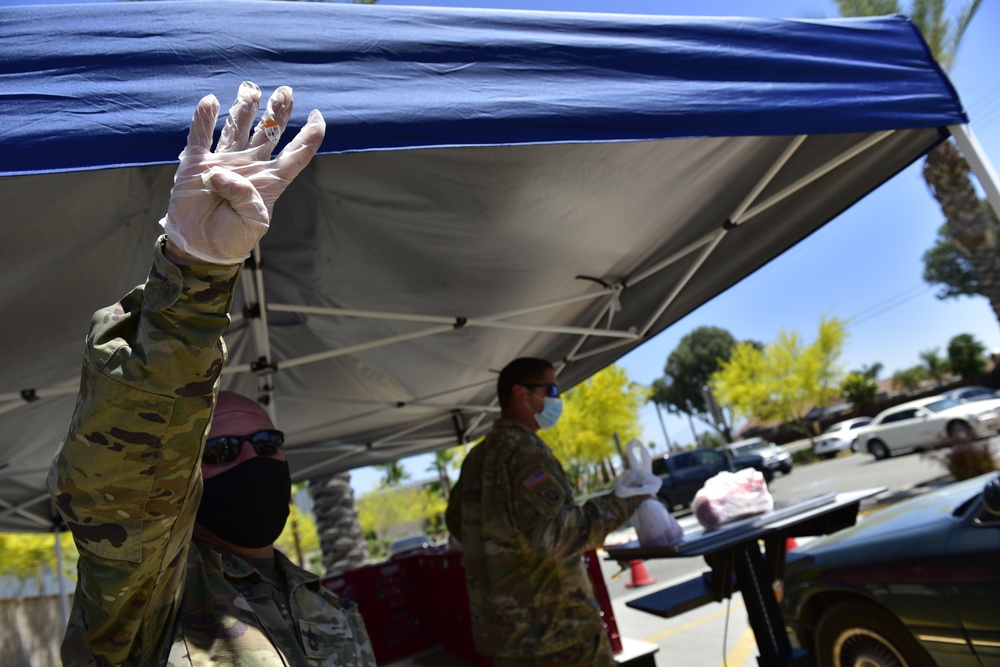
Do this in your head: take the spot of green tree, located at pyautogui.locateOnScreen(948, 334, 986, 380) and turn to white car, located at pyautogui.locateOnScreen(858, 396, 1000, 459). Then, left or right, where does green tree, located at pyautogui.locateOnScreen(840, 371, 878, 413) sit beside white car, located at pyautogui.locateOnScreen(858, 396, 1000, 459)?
right

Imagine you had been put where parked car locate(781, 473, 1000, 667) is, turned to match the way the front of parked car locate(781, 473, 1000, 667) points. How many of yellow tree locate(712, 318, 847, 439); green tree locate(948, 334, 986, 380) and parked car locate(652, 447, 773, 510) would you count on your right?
3

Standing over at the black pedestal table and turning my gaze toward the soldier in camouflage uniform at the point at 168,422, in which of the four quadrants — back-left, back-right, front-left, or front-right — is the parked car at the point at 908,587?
back-left

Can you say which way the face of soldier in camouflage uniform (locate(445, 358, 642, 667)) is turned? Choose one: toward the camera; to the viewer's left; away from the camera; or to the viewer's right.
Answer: to the viewer's right

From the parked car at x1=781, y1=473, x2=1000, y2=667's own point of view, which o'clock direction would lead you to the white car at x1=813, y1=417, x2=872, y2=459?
The white car is roughly at 3 o'clock from the parked car.

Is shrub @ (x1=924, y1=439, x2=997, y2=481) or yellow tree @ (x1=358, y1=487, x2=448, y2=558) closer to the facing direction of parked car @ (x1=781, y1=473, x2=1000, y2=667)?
the yellow tree

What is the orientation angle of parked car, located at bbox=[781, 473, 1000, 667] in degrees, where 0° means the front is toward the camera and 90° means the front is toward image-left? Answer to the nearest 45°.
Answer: approximately 90°

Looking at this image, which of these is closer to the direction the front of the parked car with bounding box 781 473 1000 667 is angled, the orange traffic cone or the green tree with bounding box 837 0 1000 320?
the orange traffic cone

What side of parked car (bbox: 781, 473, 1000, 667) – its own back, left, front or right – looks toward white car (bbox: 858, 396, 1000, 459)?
right

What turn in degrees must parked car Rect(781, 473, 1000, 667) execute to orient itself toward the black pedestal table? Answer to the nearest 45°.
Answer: approximately 45° to its left

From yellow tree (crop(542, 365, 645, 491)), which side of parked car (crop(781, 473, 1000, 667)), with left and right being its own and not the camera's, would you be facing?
right
